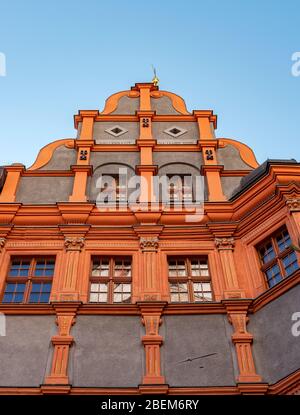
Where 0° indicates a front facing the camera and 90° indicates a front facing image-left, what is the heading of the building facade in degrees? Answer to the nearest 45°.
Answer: approximately 0°
